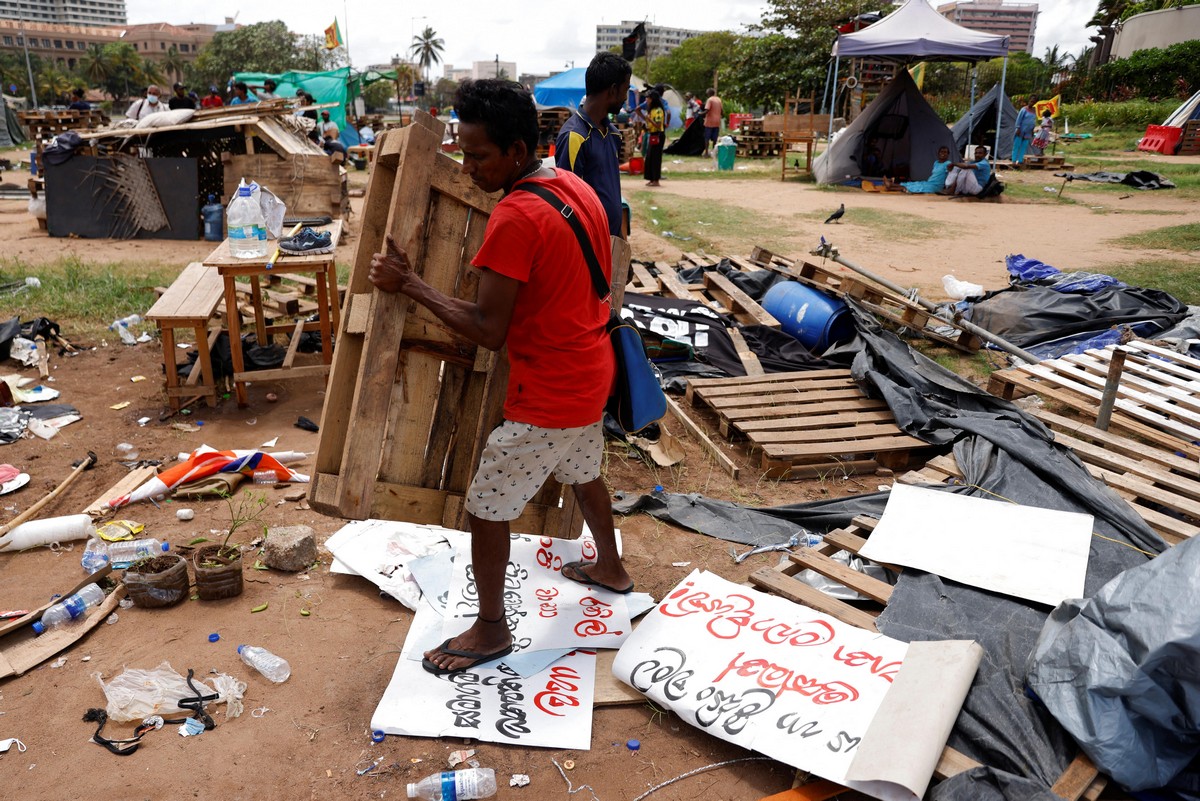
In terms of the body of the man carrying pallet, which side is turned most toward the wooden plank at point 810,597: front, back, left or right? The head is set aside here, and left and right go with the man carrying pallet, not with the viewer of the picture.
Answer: back

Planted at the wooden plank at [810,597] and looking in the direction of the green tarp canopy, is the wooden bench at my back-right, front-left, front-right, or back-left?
front-left

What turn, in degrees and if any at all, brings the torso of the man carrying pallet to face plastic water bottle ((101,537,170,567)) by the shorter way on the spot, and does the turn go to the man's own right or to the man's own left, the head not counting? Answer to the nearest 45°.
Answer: approximately 45° to the man's own right

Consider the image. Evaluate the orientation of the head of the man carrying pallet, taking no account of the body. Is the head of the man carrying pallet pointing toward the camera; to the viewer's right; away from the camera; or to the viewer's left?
to the viewer's left

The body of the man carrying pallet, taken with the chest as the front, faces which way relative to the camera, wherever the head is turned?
to the viewer's left

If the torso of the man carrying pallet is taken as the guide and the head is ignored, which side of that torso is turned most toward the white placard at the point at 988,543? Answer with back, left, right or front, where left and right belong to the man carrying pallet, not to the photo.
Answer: back

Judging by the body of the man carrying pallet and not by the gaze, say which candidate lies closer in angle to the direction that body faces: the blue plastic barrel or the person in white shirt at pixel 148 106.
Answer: the person in white shirt
